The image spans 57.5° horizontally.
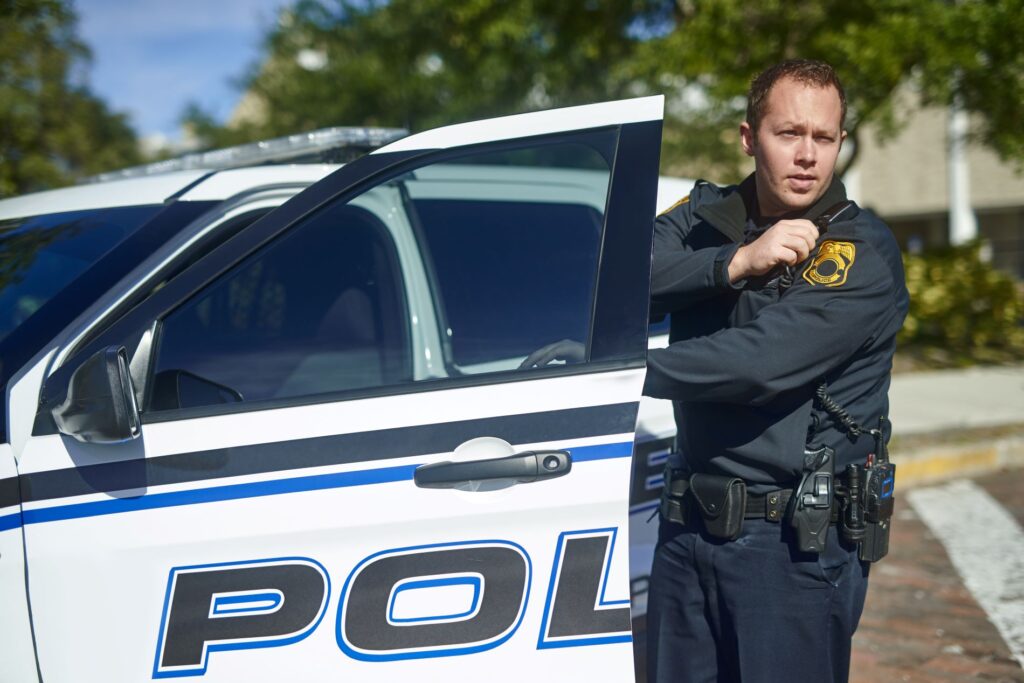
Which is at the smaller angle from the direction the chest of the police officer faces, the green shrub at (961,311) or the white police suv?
the white police suv

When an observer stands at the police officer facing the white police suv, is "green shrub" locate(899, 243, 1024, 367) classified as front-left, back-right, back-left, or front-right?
back-right

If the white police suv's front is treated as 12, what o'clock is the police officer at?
The police officer is roughly at 8 o'clock from the white police suv.

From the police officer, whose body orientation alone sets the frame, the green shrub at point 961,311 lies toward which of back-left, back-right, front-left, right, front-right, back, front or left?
back-right

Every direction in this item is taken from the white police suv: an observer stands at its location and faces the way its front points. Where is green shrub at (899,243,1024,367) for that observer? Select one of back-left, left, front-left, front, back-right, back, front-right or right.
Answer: back

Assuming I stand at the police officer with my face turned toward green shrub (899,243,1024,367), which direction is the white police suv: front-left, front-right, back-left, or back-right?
back-left

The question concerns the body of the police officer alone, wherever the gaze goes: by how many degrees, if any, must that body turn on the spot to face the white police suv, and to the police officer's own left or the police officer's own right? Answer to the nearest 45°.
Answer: approximately 45° to the police officer's own right

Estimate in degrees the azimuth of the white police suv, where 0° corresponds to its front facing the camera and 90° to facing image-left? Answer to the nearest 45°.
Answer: approximately 45°

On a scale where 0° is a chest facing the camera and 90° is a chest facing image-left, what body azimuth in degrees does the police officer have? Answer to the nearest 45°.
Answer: approximately 45°
